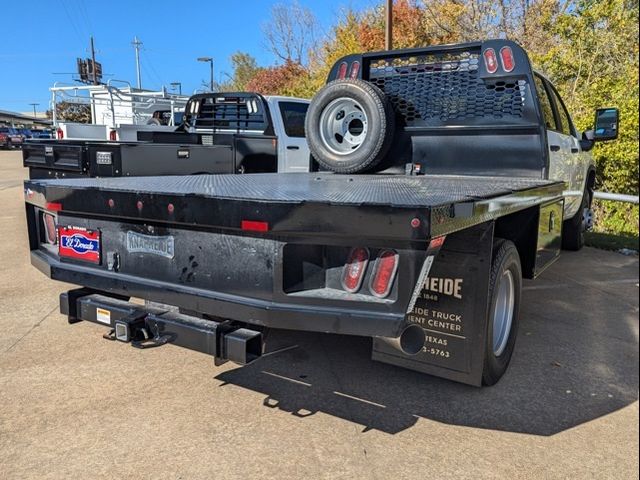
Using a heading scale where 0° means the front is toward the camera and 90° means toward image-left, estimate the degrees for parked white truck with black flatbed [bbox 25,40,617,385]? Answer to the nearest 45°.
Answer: approximately 225°

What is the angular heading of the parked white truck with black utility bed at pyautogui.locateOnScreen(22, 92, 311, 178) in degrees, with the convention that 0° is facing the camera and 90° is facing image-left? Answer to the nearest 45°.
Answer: approximately 225°

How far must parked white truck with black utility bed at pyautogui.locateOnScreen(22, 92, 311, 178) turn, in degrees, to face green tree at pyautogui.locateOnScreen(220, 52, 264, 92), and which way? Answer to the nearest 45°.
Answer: approximately 45° to its left

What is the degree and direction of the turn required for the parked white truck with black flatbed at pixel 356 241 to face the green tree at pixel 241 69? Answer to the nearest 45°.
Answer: approximately 45° to its left

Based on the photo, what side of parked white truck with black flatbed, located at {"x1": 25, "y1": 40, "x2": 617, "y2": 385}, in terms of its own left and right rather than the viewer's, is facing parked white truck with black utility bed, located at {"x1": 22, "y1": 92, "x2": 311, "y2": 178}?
left
